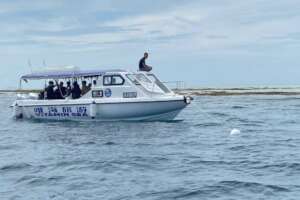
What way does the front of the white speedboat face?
to the viewer's right

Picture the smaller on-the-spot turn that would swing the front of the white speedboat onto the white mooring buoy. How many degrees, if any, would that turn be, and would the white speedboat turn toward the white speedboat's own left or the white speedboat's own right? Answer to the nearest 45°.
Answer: approximately 45° to the white speedboat's own right
